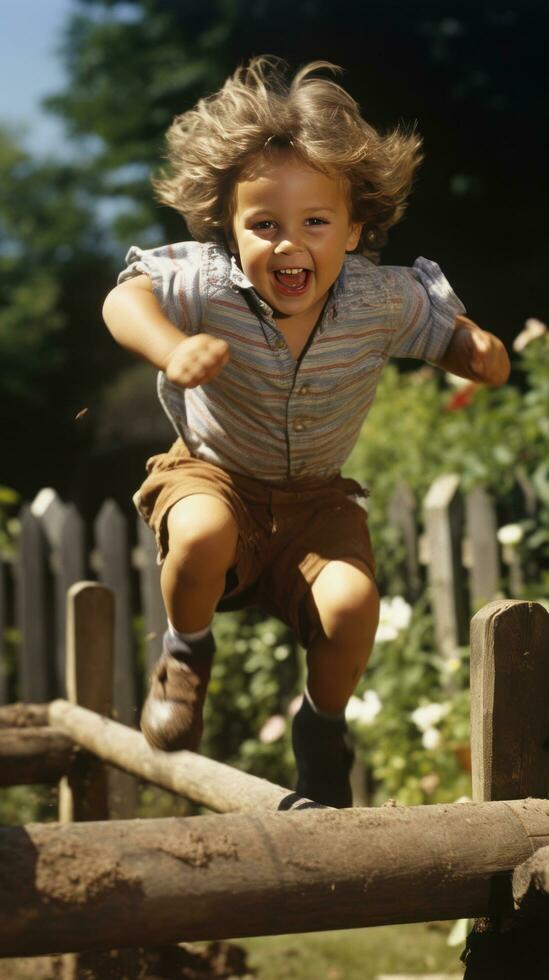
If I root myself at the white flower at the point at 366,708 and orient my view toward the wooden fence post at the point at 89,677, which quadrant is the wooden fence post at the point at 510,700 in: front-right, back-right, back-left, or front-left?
front-left

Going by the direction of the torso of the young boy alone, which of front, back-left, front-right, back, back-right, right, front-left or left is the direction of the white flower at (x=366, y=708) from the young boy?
back

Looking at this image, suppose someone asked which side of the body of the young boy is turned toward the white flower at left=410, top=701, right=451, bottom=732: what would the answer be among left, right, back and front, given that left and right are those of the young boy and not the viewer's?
back

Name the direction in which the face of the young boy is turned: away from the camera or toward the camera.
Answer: toward the camera

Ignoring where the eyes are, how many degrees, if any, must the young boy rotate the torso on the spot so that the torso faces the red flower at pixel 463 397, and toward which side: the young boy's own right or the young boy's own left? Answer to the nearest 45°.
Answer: approximately 180°

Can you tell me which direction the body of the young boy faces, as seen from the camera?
toward the camera

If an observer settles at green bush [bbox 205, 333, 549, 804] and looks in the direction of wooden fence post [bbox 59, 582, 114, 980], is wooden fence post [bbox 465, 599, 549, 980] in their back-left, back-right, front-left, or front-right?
front-left

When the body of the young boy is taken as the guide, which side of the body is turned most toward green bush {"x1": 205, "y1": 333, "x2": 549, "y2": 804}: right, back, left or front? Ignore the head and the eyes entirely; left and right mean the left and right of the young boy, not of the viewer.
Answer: back

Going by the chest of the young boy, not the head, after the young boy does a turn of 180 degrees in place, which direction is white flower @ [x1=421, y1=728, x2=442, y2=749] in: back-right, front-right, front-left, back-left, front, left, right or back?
front

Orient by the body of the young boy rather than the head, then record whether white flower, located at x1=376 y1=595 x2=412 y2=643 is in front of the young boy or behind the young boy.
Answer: behind

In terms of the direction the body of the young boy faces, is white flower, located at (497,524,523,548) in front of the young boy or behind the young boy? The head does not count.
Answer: behind
